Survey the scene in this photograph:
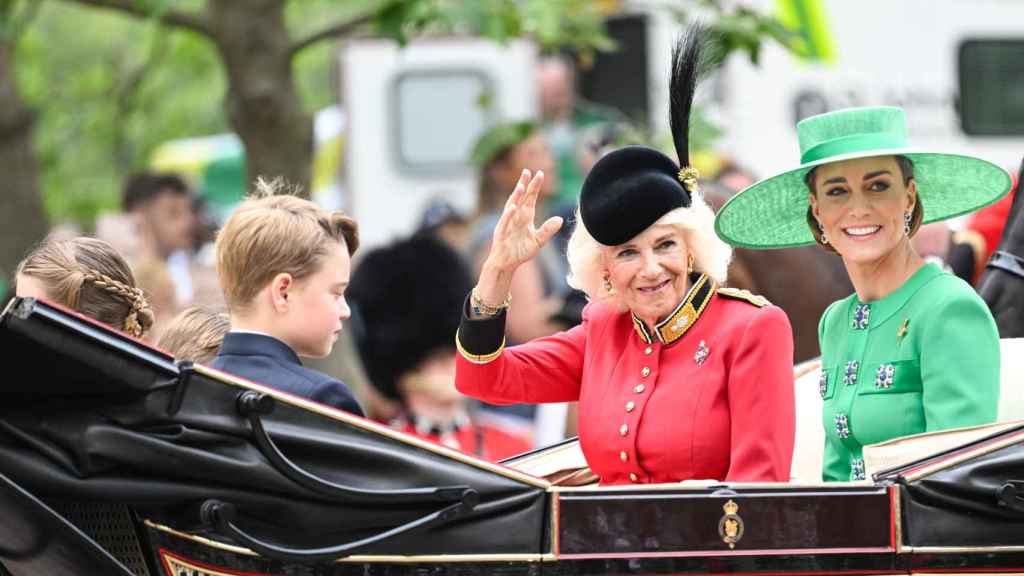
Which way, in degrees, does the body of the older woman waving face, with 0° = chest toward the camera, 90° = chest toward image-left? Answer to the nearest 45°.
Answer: approximately 45°

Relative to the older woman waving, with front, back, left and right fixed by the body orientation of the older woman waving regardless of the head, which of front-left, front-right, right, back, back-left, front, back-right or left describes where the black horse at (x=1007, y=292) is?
back

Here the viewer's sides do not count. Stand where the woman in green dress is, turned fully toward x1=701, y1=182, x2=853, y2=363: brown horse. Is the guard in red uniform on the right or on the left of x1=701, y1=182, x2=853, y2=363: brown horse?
left
